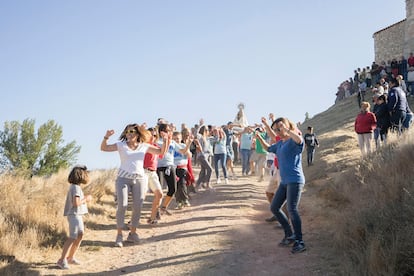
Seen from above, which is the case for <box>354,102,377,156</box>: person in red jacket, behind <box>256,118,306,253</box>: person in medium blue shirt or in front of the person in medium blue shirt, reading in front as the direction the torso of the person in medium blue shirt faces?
behind

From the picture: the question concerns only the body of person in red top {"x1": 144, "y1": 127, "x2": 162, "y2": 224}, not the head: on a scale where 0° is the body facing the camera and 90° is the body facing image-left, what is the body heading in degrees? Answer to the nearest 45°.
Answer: approximately 315°

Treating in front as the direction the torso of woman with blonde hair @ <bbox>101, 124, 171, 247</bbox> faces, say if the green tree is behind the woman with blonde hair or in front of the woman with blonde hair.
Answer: behind

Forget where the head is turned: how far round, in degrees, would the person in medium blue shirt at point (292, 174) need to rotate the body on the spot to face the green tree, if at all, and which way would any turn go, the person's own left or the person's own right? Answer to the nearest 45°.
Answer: approximately 90° to the person's own right

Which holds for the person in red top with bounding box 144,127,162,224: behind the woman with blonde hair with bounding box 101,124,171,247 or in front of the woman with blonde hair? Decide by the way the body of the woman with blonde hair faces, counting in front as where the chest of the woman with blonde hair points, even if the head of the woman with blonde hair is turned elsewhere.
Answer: behind

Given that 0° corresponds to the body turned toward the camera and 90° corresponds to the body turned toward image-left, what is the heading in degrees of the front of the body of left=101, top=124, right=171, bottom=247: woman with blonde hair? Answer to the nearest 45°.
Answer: approximately 0°

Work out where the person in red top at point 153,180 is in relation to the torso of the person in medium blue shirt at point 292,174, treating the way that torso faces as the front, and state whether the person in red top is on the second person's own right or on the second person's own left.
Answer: on the second person's own right

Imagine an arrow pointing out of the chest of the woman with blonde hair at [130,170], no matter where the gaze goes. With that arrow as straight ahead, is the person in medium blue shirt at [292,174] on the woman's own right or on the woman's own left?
on the woman's own left
